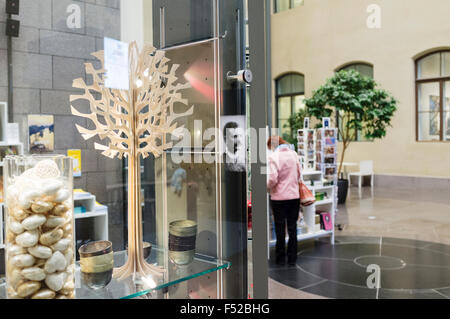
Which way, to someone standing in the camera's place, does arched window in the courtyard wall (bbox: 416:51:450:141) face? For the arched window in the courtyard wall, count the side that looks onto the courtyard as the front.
facing the viewer and to the left of the viewer

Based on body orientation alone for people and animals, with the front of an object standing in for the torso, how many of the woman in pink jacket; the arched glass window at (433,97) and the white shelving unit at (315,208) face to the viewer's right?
0

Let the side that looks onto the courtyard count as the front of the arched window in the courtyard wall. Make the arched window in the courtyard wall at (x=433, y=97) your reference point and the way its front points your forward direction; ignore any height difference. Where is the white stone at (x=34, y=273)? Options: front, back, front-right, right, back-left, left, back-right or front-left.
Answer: front-left

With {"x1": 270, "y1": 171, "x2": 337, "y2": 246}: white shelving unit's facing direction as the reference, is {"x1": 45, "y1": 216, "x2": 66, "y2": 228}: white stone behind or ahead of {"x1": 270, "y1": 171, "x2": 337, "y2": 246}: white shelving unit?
ahead

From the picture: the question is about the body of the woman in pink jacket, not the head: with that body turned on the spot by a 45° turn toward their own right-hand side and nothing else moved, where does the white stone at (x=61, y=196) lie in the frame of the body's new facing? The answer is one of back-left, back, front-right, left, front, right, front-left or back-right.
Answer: back

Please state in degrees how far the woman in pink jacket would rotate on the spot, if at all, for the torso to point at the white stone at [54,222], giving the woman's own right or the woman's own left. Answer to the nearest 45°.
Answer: approximately 135° to the woman's own left

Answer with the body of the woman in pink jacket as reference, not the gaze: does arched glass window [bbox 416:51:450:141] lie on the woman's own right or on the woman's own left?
on the woman's own right

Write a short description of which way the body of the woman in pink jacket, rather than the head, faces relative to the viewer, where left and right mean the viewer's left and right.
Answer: facing away from the viewer and to the left of the viewer

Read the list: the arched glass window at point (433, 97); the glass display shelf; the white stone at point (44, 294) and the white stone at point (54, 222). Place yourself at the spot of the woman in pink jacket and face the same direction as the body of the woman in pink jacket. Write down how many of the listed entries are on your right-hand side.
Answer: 1

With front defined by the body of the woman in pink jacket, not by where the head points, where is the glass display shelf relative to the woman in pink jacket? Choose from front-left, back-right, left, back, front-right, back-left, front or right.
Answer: back-left

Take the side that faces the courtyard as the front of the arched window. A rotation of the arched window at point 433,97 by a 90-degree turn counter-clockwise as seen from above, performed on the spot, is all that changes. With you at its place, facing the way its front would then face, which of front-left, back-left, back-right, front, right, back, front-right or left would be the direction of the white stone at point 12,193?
front-right
